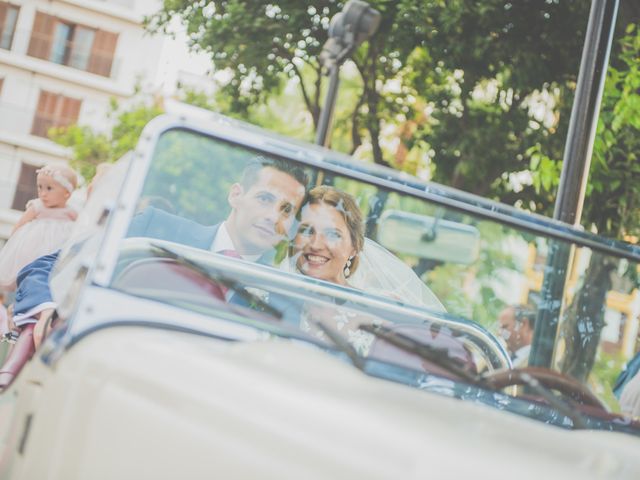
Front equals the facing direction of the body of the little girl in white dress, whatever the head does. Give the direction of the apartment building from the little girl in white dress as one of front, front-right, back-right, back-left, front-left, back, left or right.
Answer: back-right

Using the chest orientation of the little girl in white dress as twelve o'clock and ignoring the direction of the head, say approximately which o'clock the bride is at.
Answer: The bride is roughly at 10 o'clock from the little girl in white dress.

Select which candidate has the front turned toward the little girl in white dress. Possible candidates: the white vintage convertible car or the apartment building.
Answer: the apartment building

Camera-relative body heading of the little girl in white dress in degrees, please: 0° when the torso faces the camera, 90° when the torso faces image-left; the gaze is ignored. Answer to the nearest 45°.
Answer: approximately 45°

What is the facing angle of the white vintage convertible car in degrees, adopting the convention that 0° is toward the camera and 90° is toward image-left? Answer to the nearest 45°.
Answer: approximately 0°

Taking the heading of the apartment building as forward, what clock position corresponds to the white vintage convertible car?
The white vintage convertible car is roughly at 12 o'clock from the apartment building.

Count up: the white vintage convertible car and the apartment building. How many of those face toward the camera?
2

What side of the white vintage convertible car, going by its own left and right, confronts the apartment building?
back

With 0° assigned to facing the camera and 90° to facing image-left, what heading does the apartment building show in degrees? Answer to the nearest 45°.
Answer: approximately 0°
